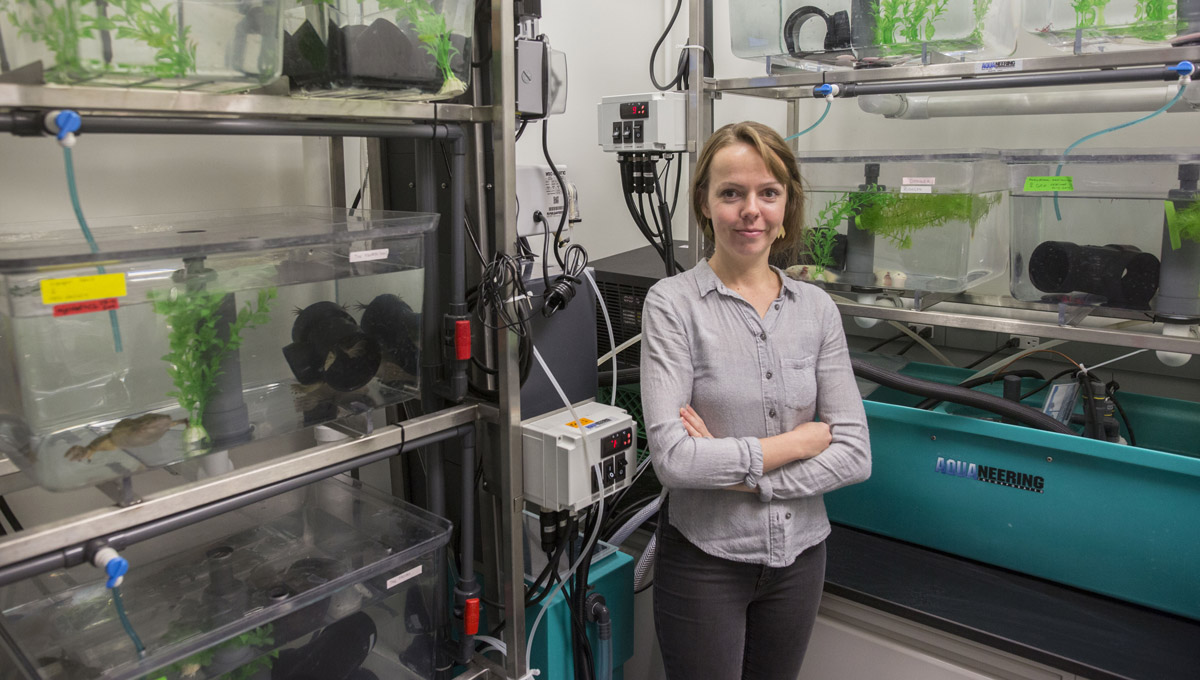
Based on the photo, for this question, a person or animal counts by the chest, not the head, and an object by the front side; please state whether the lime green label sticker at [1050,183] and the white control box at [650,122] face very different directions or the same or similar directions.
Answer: same or similar directions

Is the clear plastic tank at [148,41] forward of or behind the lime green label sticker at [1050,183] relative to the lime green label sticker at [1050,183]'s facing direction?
forward

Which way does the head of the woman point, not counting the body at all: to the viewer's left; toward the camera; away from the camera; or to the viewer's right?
toward the camera

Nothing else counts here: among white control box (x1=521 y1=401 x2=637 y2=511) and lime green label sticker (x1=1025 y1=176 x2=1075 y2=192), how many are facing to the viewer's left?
0

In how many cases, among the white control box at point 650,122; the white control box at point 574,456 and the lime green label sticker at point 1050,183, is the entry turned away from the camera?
0

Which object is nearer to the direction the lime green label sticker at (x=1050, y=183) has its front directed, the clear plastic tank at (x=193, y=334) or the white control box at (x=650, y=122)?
the clear plastic tank

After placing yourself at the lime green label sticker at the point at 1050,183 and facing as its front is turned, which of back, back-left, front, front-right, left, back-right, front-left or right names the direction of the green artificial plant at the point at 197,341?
front-right

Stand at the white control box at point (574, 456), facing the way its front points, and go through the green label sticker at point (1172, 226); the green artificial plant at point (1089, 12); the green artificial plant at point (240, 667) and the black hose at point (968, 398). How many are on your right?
1

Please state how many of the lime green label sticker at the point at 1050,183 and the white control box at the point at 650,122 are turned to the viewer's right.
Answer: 0

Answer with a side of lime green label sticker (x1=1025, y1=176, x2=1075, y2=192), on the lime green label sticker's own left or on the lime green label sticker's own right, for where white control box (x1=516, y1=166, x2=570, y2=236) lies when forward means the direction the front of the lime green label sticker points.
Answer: on the lime green label sticker's own right

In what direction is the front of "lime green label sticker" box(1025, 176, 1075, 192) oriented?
toward the camera
